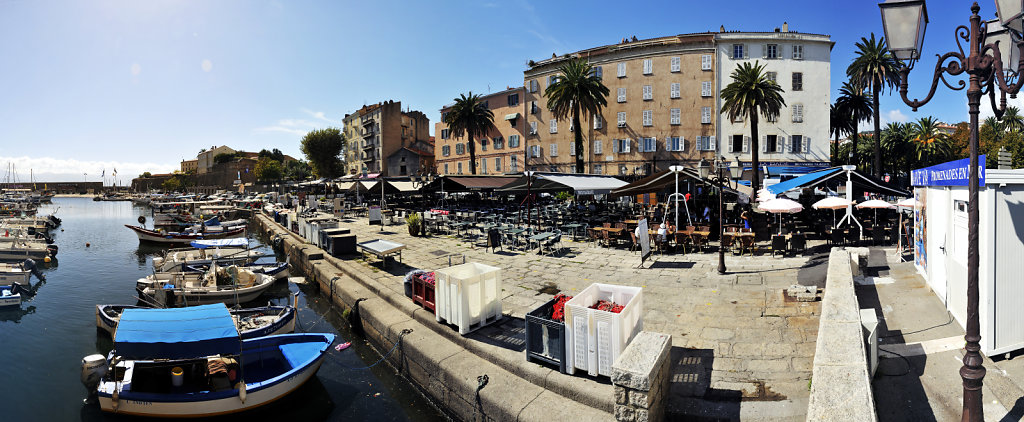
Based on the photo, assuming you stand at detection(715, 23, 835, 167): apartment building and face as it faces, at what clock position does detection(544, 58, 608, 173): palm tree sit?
The palm tree is roughly at 2 o'clock from the apartment building.

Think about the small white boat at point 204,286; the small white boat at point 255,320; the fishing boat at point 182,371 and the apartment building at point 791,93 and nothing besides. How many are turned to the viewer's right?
3

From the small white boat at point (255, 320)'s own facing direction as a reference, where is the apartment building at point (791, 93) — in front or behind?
in front

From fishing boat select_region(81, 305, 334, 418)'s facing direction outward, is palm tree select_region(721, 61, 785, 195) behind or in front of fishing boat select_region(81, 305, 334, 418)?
in front

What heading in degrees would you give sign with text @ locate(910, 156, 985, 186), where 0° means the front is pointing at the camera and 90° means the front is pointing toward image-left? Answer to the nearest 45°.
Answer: approximately 45°

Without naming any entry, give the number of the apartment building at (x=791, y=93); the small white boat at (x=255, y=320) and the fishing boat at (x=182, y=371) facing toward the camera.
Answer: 1

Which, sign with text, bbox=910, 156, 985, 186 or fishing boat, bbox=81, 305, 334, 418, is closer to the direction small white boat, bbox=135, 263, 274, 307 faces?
the sign with text

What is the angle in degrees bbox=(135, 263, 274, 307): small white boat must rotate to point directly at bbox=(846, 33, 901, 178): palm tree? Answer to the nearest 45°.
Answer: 0° — it already faces it

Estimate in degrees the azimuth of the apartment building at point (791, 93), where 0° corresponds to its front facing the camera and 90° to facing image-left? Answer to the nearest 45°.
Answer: approximately 0°

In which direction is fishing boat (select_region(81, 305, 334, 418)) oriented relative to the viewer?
to the viewer's right

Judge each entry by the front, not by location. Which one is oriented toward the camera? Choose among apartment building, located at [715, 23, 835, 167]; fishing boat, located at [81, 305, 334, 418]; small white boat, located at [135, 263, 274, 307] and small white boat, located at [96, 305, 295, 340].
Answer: the apartment building

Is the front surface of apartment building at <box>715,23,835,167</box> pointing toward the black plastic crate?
yes

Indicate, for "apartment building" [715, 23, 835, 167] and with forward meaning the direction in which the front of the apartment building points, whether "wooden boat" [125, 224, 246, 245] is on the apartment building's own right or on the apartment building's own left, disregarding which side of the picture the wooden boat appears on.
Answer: on the apartment building's own right

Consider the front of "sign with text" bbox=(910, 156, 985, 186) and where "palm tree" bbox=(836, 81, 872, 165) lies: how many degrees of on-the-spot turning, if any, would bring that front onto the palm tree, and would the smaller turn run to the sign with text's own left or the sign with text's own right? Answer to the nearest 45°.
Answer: approximately 135° to the sign with text's own right
